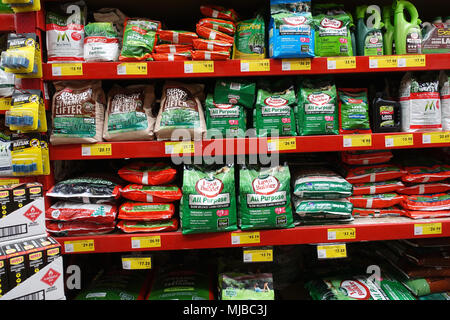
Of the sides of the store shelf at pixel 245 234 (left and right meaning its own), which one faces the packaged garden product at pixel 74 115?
right

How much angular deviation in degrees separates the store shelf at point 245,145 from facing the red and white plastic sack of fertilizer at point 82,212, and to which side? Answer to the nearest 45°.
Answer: approximately 90° to its right

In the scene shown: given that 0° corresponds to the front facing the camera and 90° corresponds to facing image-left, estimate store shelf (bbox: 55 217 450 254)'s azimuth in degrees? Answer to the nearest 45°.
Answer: approximately 0°

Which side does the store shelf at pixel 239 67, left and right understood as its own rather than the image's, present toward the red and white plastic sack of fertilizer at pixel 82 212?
right

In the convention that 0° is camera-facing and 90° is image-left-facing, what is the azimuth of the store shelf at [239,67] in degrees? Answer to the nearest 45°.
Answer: approximately 0°

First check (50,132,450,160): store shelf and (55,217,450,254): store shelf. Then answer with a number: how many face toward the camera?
2

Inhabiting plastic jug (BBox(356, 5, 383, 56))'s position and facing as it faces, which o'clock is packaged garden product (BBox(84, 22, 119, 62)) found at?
The packaged garden product is roughly at 2 o'clock from the plastic jug.
